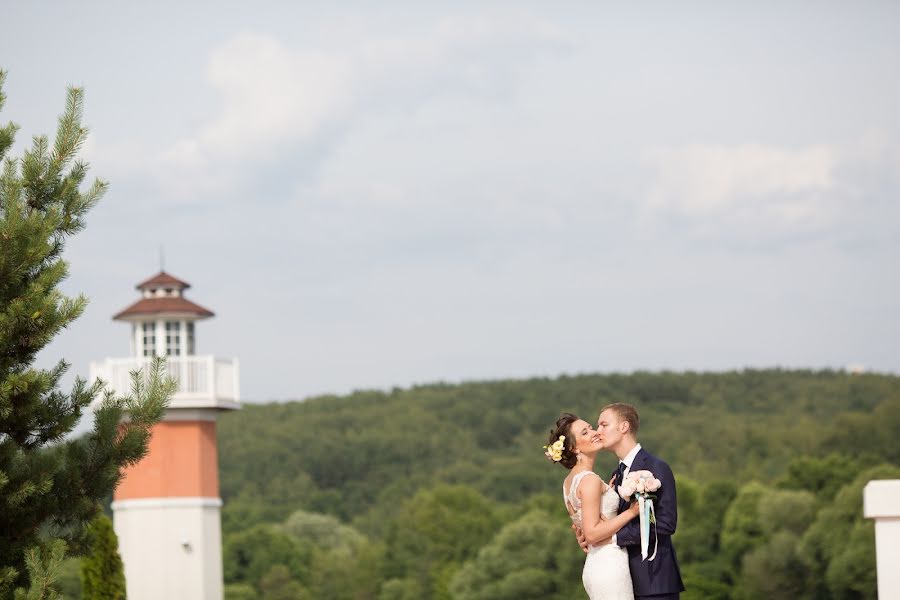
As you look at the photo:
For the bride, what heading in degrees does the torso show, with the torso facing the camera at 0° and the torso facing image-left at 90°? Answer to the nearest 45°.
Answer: approximately 270°

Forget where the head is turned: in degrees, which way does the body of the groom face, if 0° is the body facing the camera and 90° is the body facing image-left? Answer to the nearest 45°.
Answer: approximately 90°

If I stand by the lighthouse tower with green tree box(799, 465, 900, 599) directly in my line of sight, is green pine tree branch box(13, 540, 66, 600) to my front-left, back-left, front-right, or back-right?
back-right

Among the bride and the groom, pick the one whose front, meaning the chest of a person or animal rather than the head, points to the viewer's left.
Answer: the groom

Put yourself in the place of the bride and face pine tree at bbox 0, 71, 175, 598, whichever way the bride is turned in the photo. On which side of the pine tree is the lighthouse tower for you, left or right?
right

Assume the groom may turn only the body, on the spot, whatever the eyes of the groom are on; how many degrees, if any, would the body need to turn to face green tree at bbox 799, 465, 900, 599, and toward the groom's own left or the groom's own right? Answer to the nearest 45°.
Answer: approximately 90° to the groom's own right

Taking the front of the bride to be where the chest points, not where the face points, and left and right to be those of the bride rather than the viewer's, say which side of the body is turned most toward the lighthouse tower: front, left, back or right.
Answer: left

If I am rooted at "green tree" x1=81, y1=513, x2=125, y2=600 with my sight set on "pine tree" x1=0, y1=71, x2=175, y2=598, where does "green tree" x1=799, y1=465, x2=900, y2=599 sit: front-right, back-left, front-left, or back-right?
back-left

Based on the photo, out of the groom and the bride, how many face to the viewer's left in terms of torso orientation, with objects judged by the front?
1

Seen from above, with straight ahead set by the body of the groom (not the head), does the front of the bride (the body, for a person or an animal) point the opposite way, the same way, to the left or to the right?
the opposite way

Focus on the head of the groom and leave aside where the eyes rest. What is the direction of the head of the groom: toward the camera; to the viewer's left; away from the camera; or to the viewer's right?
to the viewer's left
